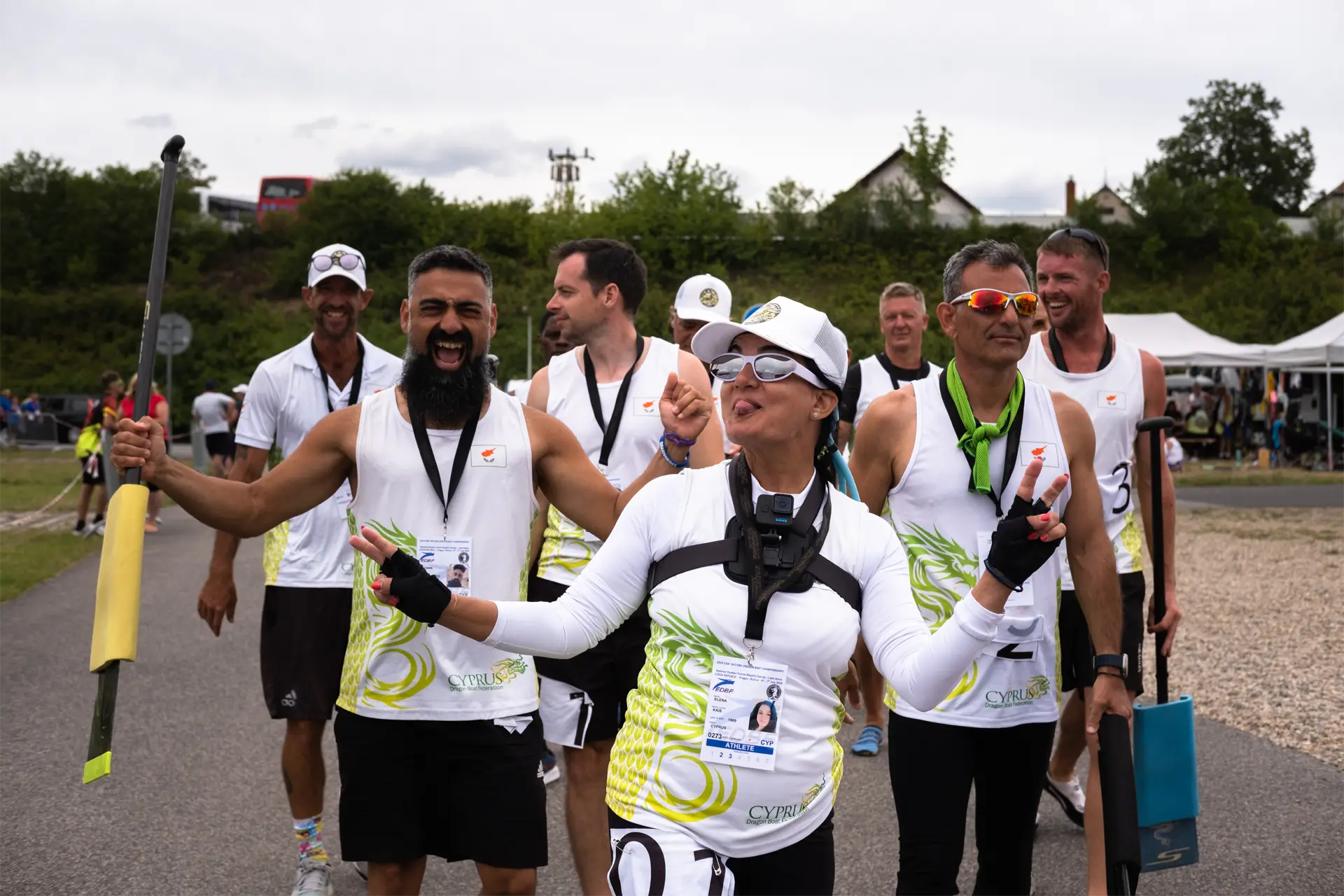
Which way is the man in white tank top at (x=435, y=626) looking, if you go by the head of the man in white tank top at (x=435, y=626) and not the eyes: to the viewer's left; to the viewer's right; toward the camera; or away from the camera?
toward the camera

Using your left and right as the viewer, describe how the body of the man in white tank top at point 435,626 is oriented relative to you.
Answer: facing the viewer

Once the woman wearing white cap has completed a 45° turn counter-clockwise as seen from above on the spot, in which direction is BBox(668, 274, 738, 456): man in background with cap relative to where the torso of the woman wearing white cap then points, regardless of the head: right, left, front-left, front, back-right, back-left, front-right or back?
back-left

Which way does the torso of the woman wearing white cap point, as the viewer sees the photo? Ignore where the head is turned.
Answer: toward the camera

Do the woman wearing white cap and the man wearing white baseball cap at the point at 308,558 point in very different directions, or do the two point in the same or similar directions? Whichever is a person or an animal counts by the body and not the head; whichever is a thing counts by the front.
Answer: same or similar directions

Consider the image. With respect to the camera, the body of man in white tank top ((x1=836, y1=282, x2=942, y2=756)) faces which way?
toward the camera

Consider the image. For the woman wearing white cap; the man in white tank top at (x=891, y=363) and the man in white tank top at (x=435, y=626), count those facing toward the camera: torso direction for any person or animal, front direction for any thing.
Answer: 3

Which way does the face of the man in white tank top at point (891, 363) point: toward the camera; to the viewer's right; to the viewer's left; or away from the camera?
toward the camera

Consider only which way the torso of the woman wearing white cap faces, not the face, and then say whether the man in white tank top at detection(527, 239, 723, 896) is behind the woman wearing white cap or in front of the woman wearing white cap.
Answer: behind

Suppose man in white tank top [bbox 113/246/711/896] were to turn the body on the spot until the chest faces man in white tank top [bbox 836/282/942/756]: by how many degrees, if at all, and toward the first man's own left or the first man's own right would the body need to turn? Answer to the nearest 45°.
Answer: approximately 135° to the first man's own left

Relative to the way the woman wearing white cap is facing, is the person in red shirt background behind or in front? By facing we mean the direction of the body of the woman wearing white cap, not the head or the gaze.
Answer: behind

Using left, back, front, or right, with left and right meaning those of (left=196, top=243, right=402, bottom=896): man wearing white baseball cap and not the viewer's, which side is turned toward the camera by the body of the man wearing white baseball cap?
front

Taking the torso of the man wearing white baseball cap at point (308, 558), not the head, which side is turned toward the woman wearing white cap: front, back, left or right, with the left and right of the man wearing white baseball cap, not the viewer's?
front

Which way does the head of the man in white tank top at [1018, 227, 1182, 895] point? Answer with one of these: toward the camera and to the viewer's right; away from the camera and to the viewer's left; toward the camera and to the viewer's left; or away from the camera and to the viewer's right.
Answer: toward the camera and to the viewer's left

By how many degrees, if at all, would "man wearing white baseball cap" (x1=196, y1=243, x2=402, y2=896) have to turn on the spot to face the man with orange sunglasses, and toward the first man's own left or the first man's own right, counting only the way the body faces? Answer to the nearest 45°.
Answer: approximately 45° to the first man's own left
